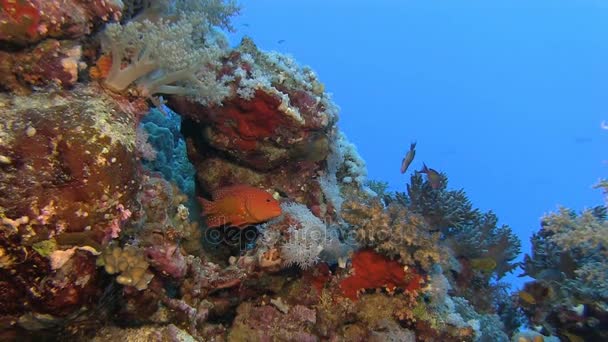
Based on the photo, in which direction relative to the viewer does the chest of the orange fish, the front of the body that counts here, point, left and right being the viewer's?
facing to the right of the viewer

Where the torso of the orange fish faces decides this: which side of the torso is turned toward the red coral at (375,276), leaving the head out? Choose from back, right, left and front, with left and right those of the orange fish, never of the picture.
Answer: front

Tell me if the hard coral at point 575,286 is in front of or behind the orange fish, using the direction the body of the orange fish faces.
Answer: in front

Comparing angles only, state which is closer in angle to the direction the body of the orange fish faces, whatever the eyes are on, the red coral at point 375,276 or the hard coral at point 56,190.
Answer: the red coral

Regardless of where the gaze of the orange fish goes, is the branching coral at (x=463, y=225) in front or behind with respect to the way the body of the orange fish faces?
in front

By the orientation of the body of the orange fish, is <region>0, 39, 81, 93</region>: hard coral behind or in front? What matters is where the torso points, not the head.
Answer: behind

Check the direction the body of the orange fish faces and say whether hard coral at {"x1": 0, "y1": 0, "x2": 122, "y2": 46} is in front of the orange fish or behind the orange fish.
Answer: behind
